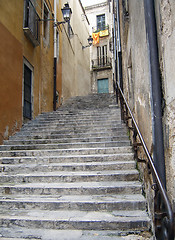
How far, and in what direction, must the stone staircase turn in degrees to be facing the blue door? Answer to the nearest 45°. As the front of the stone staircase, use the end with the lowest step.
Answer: approximately 180°

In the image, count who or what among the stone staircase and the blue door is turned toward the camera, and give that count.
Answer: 2

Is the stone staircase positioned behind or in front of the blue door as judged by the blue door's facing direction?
in front

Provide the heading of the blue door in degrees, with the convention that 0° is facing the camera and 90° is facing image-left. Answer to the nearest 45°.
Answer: approximately 0°
